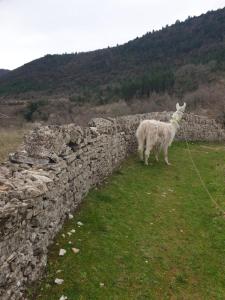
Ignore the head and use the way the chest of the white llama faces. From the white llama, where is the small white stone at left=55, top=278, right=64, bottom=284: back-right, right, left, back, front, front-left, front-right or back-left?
back-right

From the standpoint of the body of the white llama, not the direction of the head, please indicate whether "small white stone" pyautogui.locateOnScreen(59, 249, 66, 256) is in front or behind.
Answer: behind

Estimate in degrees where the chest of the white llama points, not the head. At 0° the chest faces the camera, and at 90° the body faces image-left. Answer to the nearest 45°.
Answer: approximately 225°
